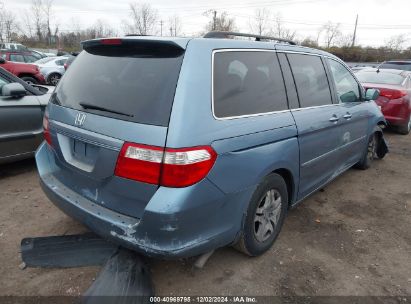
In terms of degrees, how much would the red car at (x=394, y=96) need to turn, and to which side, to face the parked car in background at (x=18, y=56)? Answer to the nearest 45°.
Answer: approximately 135° to its left

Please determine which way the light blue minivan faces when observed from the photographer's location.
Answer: facing away from the viewer and to the right of the viewer

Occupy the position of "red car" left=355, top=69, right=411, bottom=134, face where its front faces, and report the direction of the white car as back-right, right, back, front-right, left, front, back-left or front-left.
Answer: back-left

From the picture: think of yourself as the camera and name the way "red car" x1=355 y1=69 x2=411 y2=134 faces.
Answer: facing away from the viewer and to the right of the viewer

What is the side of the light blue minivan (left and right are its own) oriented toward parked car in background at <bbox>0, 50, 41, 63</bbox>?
left

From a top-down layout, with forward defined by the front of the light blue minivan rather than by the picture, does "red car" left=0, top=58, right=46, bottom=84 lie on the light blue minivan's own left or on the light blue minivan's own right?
on the light blue minivan's own left
